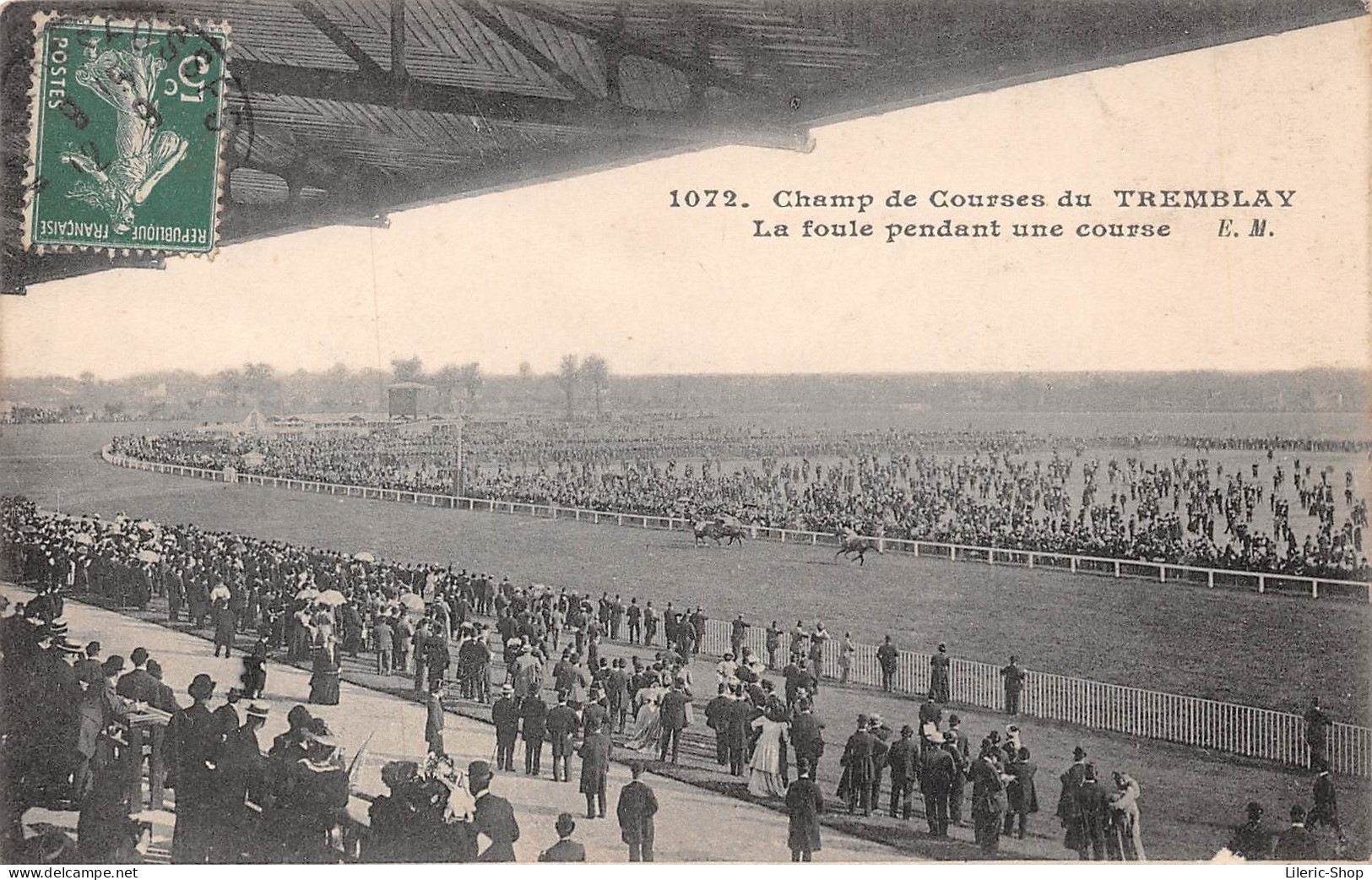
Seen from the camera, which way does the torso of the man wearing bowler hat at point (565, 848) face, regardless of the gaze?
away from the camera

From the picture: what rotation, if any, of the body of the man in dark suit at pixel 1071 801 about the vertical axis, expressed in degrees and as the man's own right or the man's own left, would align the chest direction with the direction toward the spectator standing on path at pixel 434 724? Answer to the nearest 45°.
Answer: approximately 135° to the man's own left

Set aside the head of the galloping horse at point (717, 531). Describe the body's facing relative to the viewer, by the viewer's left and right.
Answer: facing to the left of the viewer

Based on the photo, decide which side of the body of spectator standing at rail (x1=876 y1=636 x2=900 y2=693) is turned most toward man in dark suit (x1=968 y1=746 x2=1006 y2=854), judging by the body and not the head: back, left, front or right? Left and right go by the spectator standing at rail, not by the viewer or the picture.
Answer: back

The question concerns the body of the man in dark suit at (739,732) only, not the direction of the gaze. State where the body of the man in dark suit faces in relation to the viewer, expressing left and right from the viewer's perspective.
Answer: facing away from the viewer

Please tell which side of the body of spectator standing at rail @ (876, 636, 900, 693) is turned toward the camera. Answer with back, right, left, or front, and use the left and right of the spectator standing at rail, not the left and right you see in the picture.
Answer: back

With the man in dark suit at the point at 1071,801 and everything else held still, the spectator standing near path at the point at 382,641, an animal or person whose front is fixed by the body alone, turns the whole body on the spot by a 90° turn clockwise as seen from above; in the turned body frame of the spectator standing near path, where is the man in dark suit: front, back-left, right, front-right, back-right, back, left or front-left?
front-right

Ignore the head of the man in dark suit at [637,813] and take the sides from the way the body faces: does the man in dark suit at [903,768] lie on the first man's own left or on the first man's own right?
on the first man's own right

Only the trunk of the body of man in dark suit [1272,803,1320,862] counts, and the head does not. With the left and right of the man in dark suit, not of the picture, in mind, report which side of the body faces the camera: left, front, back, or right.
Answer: back

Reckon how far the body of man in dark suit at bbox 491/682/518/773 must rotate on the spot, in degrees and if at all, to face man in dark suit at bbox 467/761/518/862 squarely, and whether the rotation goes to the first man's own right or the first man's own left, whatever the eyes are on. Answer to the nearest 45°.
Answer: approximately 180°

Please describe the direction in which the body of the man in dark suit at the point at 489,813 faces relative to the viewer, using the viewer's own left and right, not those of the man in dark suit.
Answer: facing away from the viewer and to the left of the viewer

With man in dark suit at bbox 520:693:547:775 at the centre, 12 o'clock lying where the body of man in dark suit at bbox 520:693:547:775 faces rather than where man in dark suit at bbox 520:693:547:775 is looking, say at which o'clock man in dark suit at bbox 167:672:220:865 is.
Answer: man in dark suit at bbox 167:672:220:865 is roughly at 6 o'clock from man in dark suit at bbox 520:693:547:775.
